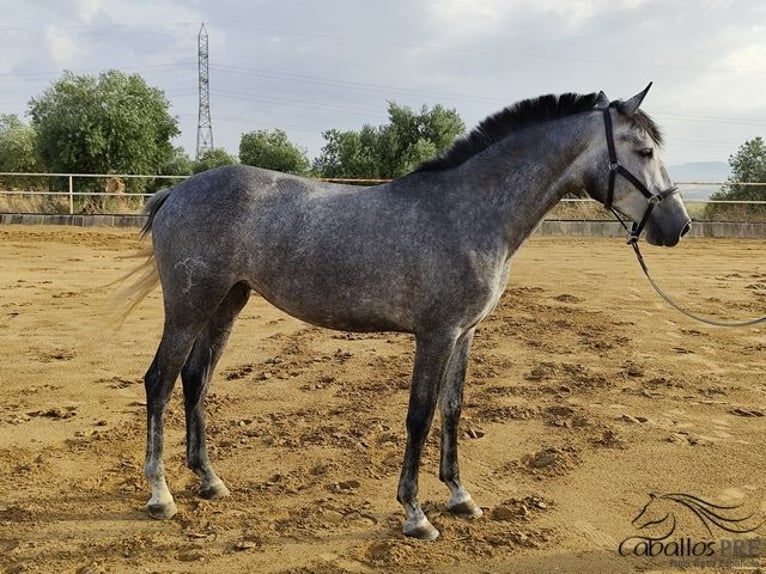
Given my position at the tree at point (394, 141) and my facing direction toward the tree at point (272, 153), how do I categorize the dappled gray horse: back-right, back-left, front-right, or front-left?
back-left

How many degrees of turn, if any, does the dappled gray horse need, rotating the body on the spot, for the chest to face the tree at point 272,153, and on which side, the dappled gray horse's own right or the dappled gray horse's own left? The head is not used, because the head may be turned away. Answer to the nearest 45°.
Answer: approximately 90° to the dappled gray horse's own left

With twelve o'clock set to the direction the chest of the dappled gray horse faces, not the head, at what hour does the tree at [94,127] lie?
The tree is roughly at 8 o'clock from the dappled gray horse.

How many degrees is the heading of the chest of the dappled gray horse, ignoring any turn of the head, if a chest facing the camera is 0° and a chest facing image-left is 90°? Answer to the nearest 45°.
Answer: approximately 270°

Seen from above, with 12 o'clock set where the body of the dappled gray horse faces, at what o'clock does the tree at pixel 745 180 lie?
The tree is roughly at 10 o'clock from the dappled gray horse.

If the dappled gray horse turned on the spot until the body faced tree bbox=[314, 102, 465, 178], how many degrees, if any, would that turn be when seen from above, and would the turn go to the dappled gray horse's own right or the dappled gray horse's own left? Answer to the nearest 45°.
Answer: approximately 90° to the dappled gray horse's own left

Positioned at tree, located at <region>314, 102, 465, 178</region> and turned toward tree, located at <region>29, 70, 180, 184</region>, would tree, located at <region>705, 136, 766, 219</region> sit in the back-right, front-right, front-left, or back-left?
back-left
